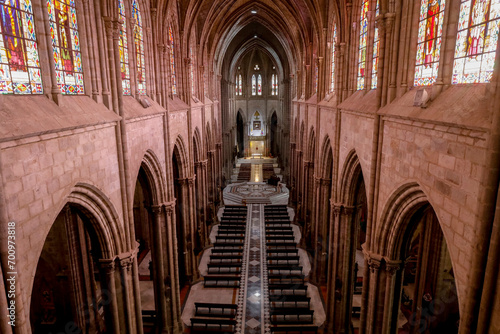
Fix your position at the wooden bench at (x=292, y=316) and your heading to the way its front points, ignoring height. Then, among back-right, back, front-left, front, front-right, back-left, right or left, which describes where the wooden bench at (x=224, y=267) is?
front-left

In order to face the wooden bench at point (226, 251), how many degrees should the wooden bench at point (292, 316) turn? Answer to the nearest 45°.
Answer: approximately 45° to its left

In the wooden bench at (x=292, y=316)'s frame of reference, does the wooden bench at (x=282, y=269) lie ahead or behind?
ahead

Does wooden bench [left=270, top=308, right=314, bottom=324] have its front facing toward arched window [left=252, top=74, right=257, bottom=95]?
yes

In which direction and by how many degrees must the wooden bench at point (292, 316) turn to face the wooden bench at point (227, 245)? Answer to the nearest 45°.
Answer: approximately 45° to its left

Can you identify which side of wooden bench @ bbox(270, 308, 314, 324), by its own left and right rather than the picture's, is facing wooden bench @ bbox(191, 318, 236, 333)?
left

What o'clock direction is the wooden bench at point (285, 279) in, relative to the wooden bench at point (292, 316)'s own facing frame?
the wooden bench at point (285, 279) is roughly at 12 o'clock from the wooden bench at point (292, 316).

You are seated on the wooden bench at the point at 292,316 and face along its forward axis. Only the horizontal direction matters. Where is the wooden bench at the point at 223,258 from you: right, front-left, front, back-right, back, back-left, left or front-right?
front-left

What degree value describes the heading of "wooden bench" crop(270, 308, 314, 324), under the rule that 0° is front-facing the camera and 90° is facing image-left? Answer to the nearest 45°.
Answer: approximately 180°

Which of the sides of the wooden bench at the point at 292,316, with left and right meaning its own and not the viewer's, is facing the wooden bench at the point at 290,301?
front

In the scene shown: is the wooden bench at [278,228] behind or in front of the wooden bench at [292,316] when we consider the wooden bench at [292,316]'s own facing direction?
in front

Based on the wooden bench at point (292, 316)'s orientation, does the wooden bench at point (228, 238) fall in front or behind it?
in front
